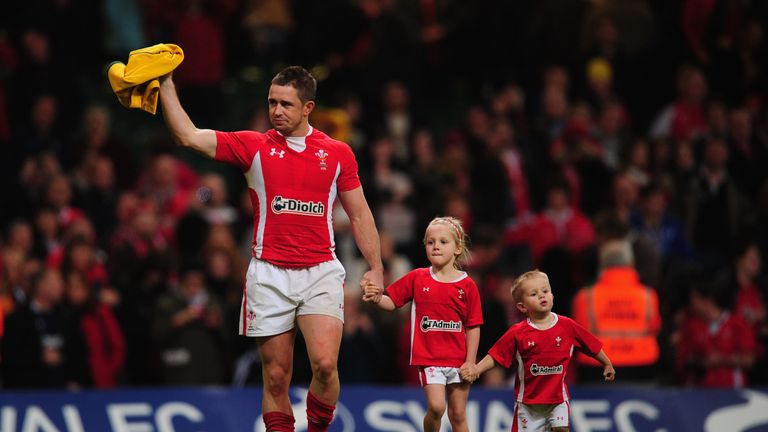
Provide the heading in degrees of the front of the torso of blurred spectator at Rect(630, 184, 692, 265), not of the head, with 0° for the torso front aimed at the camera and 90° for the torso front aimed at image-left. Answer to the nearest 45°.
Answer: approximately 0°

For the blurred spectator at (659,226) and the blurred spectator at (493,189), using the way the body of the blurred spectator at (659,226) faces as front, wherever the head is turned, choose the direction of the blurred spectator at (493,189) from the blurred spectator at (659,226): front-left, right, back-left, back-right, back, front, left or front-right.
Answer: right

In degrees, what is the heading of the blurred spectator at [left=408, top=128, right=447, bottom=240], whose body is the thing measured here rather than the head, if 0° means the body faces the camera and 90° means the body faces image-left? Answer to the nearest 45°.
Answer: approximately 0°

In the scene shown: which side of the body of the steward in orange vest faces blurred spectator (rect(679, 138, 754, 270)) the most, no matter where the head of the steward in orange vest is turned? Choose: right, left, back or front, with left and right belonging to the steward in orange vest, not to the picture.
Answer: front

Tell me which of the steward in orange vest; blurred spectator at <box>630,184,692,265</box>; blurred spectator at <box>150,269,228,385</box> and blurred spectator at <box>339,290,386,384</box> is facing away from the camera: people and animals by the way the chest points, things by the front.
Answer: the steward in orange vest

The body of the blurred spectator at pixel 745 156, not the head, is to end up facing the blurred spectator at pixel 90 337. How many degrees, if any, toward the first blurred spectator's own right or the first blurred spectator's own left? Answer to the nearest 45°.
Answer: approximately 45° to the first blurred spectator's own right

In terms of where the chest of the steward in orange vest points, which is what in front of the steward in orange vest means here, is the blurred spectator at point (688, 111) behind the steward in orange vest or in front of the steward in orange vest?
in front
